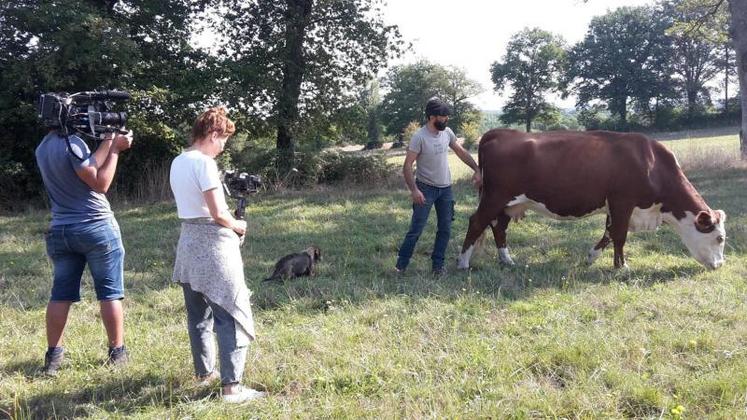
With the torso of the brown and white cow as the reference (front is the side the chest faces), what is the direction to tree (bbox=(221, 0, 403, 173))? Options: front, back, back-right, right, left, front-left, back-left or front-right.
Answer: back-left

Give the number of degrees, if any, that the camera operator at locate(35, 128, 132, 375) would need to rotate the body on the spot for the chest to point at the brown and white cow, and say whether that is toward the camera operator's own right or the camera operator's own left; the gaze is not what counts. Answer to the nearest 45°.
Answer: approximately 45° to the camera operator's own right

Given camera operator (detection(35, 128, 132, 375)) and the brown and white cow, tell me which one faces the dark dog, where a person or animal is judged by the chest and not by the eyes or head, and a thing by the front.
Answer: the camera operator

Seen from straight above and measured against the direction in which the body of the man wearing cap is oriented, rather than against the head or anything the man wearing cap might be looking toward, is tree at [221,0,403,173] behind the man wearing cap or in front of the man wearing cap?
behind

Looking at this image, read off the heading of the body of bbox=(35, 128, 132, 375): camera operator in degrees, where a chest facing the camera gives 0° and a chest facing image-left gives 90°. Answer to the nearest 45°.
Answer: approximately 225°

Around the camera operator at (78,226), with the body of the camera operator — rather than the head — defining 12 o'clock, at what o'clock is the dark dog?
The dark dog is roughly at 12 o'clock from the camera operator.

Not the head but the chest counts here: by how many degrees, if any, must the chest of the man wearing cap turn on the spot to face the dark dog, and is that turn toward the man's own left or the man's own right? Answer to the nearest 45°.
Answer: approximately 135° to the man's own right

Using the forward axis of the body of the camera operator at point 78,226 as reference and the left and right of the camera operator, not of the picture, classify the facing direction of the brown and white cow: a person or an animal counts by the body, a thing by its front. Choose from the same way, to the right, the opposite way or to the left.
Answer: to the right

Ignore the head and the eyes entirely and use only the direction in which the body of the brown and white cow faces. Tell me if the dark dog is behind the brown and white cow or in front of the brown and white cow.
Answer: behind

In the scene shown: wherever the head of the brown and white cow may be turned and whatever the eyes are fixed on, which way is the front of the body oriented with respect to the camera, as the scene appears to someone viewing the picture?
to the viewer's right

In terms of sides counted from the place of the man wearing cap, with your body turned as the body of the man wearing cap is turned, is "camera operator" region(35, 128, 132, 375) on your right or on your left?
on your right
